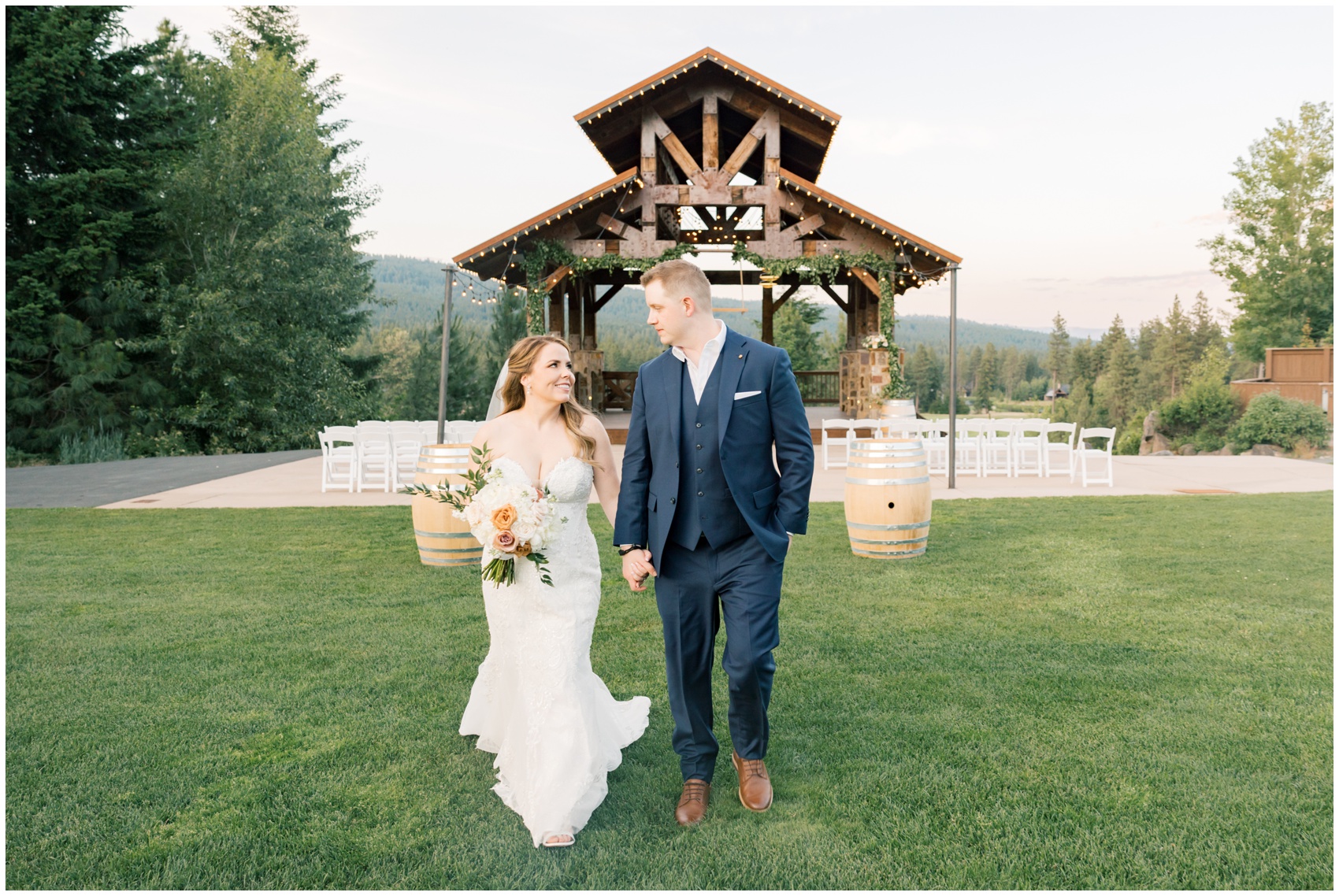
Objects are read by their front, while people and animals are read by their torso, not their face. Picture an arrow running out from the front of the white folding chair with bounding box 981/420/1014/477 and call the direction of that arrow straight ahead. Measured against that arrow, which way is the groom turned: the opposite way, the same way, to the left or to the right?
the opposite way

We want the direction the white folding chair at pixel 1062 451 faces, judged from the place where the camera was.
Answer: facing away from the viewer

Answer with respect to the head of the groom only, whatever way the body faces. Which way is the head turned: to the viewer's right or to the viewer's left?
to the viewer's left

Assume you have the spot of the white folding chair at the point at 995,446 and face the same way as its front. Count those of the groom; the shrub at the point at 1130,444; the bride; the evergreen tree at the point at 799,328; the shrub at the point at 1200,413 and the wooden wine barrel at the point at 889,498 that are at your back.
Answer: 3

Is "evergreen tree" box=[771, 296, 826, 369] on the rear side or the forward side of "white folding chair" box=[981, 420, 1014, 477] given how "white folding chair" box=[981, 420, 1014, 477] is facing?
on the forward side

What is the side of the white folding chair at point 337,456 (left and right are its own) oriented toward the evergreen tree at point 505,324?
front

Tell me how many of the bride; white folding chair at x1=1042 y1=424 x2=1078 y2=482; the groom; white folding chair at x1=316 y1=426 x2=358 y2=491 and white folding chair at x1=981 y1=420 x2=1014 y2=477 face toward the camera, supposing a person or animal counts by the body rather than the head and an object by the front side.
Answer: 2

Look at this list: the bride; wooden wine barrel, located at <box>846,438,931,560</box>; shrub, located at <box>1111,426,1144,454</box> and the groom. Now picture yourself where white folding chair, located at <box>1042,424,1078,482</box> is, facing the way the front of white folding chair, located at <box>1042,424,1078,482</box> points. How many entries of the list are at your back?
3

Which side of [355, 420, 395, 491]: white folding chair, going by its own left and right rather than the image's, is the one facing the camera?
back

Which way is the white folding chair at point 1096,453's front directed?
away from the camera

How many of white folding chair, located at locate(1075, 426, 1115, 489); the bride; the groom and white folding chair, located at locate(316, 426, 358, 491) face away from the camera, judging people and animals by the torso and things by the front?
2

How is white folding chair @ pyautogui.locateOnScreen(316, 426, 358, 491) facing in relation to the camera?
away from the camera

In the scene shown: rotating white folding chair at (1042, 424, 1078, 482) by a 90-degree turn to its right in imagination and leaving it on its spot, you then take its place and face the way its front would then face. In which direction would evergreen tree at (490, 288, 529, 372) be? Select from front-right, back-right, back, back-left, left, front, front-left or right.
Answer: back-left

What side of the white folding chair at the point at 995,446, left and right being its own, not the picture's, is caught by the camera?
back
